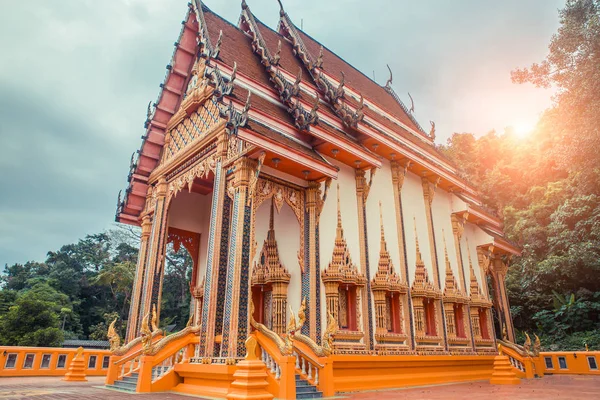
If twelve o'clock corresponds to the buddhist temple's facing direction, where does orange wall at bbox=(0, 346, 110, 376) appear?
The orange wall is roughly at 2 o'clock from the buddhist temple.

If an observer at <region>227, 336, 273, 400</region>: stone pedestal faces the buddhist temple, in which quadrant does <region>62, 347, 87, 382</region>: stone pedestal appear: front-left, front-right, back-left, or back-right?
front-left

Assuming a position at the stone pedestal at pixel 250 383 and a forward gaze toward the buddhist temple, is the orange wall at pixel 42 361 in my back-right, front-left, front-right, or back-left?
front-left

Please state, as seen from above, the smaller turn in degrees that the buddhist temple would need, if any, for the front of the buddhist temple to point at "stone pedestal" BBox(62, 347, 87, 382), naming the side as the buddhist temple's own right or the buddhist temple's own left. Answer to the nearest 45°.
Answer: approximately 45° to the buddhist temple's own right

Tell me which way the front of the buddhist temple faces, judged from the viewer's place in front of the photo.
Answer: facing the viewer and to the left of the viewer

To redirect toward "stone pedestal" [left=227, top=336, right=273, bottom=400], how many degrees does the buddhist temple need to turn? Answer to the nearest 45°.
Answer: approximately 45° to its left
